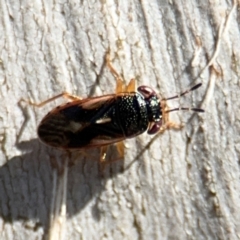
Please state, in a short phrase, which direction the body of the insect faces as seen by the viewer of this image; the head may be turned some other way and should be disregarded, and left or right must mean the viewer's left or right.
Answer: facing to the right of the viewer
